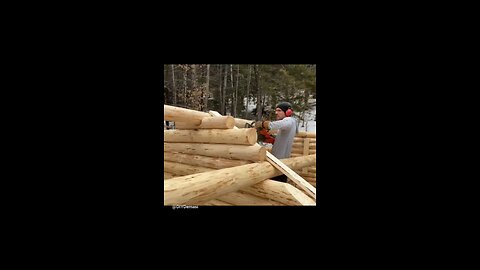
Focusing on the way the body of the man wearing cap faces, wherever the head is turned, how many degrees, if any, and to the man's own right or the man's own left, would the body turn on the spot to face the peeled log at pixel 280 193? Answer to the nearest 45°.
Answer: approximately 90° to the man's own left

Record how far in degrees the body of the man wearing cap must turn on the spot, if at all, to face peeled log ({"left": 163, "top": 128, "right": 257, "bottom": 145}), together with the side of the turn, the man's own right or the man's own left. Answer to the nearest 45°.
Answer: approximately 45° to the man's own left

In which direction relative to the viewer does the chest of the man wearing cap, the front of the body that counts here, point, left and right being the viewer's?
facing to the left of the viewer

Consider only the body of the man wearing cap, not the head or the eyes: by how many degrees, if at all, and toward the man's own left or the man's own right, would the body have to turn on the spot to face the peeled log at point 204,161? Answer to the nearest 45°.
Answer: approximately 45° to the man's own left
